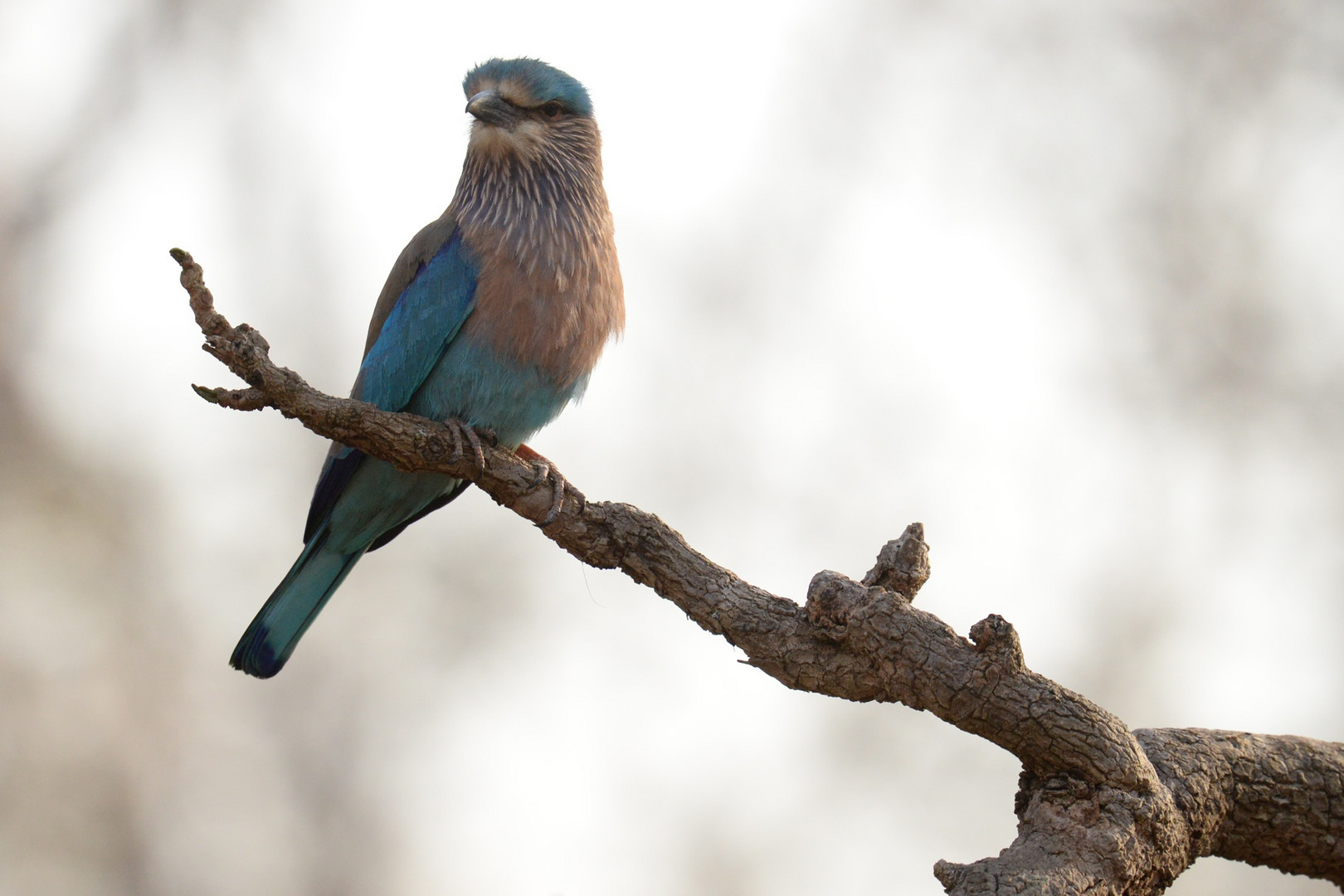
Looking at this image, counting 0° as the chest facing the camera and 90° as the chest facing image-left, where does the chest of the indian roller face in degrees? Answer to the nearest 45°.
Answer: approximately 315°
